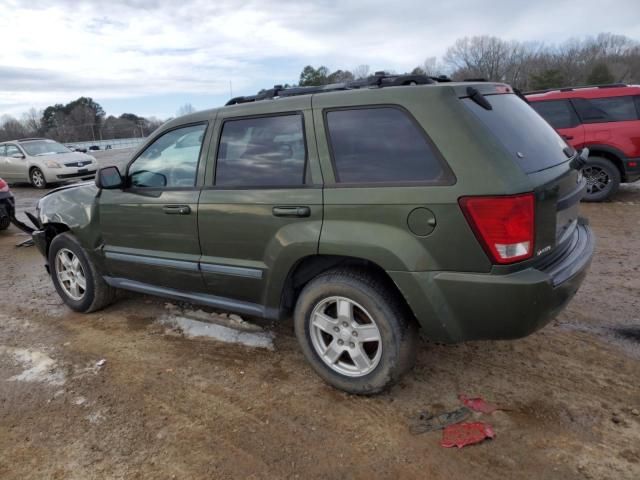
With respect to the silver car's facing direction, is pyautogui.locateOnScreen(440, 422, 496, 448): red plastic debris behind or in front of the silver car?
in front

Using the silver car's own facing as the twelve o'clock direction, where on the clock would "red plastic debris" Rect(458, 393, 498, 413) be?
The red plastic debris is roughly at 1 o'clock from the silver car.

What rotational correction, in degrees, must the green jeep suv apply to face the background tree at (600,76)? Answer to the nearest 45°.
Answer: approximately 90° to its right

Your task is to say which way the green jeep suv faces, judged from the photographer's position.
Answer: facing away from the viewer and to the left of the viewer

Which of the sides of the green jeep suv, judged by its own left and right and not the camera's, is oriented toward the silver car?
front

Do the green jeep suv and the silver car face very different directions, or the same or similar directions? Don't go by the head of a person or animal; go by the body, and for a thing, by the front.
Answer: very different directions

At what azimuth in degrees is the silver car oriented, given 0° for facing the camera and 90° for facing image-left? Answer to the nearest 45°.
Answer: approximately 315°
